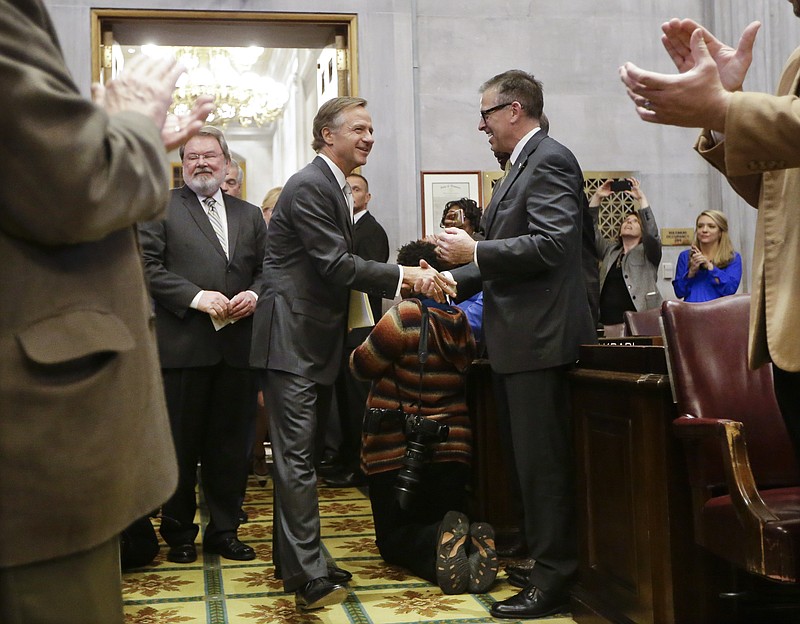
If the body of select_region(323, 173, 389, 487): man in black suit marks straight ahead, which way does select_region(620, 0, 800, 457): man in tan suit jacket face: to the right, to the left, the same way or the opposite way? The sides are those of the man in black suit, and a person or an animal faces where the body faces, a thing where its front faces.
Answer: to the right

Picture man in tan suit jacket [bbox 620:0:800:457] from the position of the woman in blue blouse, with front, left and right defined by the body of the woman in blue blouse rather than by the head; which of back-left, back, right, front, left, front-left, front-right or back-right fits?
front-left

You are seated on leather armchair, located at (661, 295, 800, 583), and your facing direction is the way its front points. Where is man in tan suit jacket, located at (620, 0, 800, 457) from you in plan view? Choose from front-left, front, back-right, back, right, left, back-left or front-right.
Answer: front-right

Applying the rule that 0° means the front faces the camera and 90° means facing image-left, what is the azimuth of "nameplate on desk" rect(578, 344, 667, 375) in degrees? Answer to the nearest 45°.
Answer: approximately 0°

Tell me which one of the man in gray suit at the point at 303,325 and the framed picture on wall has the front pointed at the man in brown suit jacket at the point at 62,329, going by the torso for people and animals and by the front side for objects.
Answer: the framed picture on wall

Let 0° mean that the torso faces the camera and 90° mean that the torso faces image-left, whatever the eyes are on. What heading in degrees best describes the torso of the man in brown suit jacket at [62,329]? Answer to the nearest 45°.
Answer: approximately 270°

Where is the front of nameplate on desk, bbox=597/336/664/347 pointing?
toward the camera

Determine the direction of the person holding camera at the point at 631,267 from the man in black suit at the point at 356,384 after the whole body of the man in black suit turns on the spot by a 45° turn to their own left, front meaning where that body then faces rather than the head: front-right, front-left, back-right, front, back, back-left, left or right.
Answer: left

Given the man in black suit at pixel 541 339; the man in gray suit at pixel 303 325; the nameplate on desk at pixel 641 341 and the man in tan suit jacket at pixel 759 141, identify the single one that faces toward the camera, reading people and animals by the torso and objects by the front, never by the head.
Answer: the nameplate on desk

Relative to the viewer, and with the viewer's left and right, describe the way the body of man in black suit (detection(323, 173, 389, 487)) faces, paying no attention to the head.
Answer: facing the viewer and to the left of the viewer

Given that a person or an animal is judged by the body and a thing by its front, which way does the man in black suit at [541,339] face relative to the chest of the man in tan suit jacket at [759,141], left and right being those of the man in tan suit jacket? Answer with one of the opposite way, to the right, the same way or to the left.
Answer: the same way

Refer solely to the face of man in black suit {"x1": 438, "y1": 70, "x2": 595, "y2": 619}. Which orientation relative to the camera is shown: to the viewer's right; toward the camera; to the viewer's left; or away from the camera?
to the viewer's left

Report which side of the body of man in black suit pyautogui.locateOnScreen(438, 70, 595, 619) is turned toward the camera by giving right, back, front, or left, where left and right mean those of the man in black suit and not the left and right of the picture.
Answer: left

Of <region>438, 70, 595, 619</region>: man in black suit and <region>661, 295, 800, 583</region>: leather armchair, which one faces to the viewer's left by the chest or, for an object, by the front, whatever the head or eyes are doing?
the man in black suit

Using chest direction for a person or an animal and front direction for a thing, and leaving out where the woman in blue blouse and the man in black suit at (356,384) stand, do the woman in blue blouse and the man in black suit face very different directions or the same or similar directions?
same or similar directions
